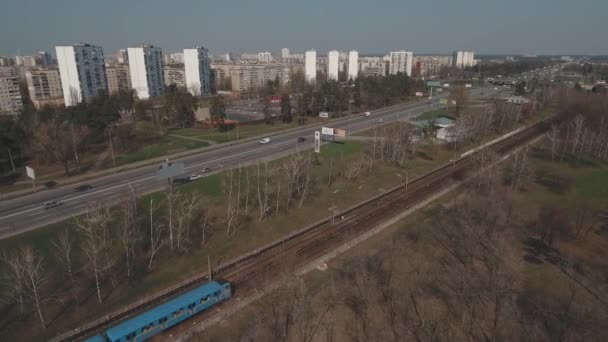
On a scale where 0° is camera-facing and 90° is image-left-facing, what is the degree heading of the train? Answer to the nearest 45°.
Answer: approximately 225°

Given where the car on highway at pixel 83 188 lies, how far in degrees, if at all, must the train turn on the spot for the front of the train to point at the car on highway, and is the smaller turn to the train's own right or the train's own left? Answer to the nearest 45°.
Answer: approximately 45° to the train's own left

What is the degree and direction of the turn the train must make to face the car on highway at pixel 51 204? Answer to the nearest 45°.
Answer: approximately 45° to its left

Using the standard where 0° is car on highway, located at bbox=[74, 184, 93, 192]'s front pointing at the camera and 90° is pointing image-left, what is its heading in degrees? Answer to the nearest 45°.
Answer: approximately 45°

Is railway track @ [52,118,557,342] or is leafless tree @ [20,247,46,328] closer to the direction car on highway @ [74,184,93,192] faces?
the leafless tree

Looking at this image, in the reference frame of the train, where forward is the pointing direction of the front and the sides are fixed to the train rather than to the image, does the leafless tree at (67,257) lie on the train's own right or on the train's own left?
on the train's own left

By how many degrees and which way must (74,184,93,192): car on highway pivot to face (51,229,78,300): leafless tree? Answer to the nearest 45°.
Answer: approximately 45° to its left
